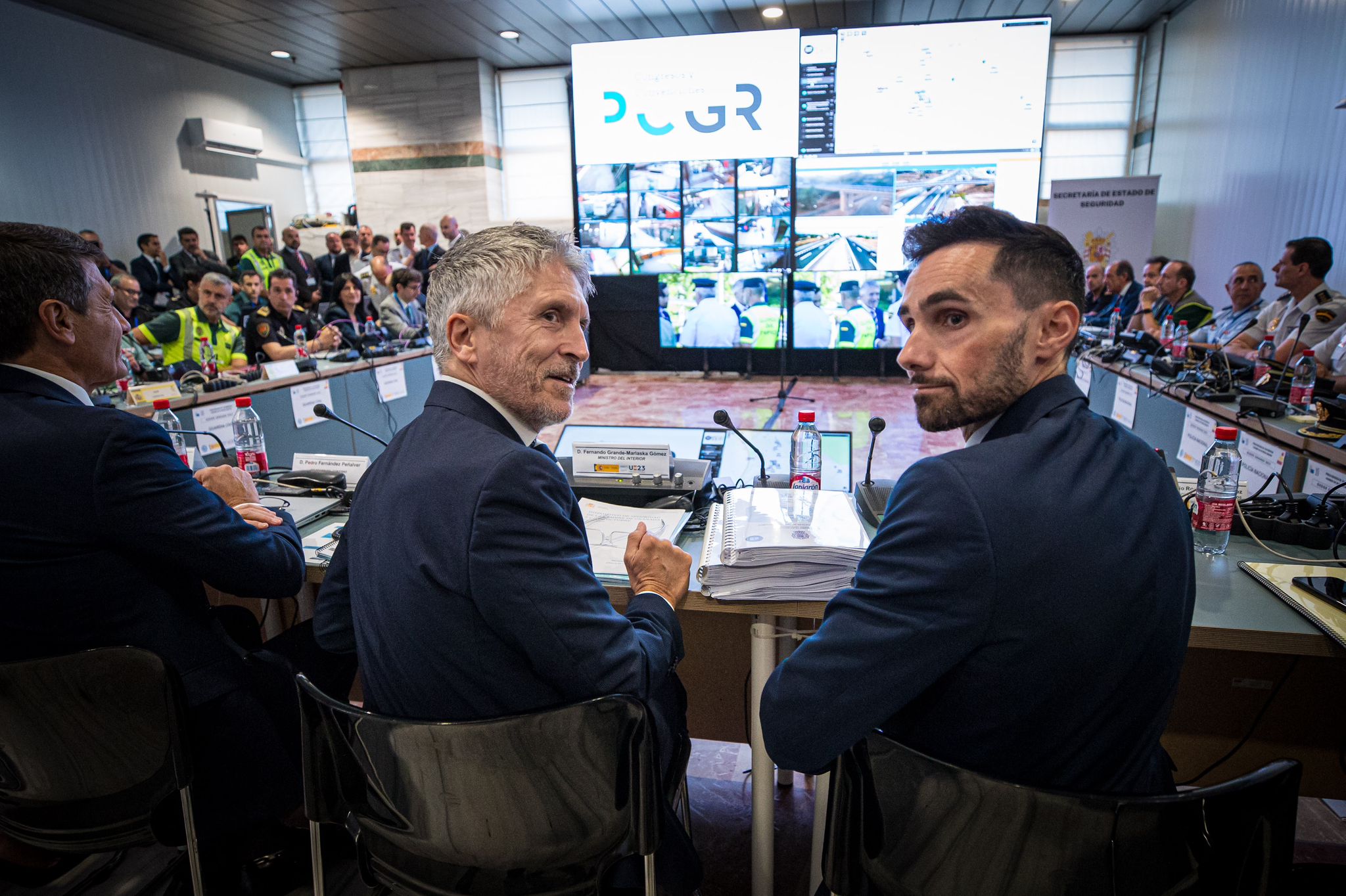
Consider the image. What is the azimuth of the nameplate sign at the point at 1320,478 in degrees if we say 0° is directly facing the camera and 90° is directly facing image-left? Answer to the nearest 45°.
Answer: approximately 45°

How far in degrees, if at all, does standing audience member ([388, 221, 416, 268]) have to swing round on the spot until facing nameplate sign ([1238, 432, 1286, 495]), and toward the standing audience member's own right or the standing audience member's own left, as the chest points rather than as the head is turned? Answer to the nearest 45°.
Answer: approximately 45° to the standing audience member's own right

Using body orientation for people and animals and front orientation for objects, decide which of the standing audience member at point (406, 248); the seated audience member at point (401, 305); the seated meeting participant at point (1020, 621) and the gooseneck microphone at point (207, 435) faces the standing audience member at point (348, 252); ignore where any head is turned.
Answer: the seated meeting participant at point (1020, 621)

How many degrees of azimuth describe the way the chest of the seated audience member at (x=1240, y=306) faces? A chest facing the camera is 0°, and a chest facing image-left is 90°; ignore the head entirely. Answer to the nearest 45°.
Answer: approximately 45°

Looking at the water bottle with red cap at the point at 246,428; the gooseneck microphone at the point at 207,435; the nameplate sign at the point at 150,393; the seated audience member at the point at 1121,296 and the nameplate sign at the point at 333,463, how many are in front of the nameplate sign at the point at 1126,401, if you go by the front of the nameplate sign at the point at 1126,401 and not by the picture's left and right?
4

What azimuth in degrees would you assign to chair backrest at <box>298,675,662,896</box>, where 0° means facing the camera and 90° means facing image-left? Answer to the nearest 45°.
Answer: approximately 180°

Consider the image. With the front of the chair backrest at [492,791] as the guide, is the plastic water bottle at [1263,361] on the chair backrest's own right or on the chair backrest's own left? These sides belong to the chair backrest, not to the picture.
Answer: on the chair backrest's own right

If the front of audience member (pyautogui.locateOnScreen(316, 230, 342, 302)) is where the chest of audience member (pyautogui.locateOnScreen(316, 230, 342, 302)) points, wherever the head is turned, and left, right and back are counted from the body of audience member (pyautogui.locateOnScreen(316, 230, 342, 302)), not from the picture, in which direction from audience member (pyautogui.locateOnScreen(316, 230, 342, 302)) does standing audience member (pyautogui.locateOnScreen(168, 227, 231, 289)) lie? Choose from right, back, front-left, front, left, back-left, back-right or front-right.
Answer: back-right

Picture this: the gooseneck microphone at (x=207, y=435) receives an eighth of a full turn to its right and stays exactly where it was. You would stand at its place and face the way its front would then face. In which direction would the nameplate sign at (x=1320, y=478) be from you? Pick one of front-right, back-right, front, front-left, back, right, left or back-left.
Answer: back

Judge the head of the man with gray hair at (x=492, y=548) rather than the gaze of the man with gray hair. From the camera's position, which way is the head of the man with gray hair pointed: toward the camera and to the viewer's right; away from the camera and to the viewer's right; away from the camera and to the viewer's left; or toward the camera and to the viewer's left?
toward the camera and to the viewer's right

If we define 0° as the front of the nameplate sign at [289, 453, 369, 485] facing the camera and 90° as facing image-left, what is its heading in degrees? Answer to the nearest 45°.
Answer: approximately 0°

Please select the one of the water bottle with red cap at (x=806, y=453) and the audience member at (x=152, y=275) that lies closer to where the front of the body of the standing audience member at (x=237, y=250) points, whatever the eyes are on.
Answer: the water bottle with red cap
